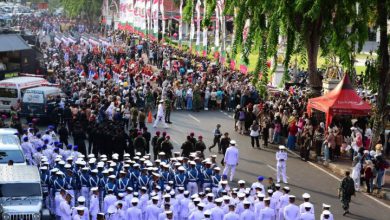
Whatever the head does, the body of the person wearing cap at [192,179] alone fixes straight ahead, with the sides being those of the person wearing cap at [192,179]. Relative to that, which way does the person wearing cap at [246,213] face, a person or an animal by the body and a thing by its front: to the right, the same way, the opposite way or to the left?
the same way

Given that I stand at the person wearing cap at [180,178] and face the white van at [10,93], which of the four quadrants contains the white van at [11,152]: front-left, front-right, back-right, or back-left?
front-left

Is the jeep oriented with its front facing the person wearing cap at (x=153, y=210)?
no

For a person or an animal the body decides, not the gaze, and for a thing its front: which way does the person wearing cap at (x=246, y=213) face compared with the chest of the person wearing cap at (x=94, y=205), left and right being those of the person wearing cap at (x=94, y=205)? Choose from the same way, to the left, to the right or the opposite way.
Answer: the same way

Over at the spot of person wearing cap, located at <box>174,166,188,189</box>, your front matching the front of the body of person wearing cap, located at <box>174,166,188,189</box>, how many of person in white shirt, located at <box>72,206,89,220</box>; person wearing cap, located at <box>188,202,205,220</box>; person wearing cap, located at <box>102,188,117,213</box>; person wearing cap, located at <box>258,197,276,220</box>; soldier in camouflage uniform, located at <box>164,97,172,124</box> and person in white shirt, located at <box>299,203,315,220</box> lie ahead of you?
1

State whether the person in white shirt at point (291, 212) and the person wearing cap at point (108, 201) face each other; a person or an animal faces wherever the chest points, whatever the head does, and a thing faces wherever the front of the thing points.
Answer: no

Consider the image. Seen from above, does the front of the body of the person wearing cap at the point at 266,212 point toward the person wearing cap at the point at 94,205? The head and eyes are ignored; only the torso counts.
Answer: no

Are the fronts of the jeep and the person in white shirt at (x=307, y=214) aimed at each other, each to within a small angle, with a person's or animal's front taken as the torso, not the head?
no
